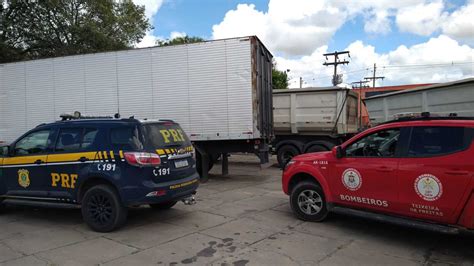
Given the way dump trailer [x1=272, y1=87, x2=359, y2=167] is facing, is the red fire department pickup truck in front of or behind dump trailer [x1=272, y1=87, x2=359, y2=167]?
behind

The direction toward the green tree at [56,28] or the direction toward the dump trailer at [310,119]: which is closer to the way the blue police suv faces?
the green tree

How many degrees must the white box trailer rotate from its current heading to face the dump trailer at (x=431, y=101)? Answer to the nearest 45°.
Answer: approximately 135° to its right

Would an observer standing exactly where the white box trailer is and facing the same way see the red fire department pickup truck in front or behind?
behind

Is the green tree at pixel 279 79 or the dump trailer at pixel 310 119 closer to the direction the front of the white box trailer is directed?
the green tree

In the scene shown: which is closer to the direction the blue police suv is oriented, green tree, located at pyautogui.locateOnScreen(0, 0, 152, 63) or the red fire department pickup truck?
the green tree

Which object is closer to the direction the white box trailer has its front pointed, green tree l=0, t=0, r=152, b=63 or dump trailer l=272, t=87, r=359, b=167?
the green tree

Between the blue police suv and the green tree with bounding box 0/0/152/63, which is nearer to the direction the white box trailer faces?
the green tree

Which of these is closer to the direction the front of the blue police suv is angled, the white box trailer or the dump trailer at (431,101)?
the white box trailer

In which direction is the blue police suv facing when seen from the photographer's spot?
facing away from the viewer and to the left of the viewer

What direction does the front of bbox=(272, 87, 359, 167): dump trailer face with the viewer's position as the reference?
facing away from the viewer and to the left of the viewer

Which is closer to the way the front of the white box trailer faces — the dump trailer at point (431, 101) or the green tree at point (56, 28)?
the green tree

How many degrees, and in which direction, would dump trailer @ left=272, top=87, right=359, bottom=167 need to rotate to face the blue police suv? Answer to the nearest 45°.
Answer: approximately 135° to its left

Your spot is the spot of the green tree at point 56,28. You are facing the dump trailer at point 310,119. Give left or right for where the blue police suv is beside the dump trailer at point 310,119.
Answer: right
